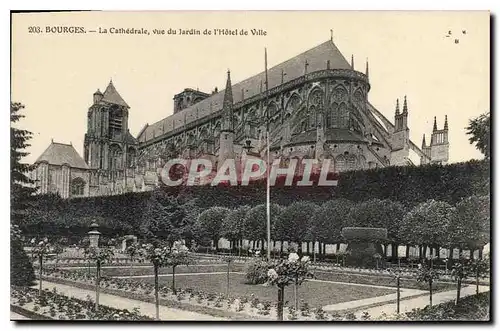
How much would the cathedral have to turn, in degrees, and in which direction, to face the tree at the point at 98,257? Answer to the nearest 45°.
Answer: approximately 90° to its left

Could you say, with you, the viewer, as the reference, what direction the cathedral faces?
facing away from the viewer and to the left of the viewer

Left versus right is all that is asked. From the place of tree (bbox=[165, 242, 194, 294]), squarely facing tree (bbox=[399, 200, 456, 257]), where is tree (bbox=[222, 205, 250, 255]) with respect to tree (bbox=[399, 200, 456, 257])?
left

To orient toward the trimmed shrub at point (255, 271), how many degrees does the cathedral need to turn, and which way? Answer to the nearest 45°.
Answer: approximately 135° to its left

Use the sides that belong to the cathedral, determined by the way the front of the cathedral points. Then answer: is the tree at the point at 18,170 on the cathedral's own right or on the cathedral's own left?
on the cathedral's own left

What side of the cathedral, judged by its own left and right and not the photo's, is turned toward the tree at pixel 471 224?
back
